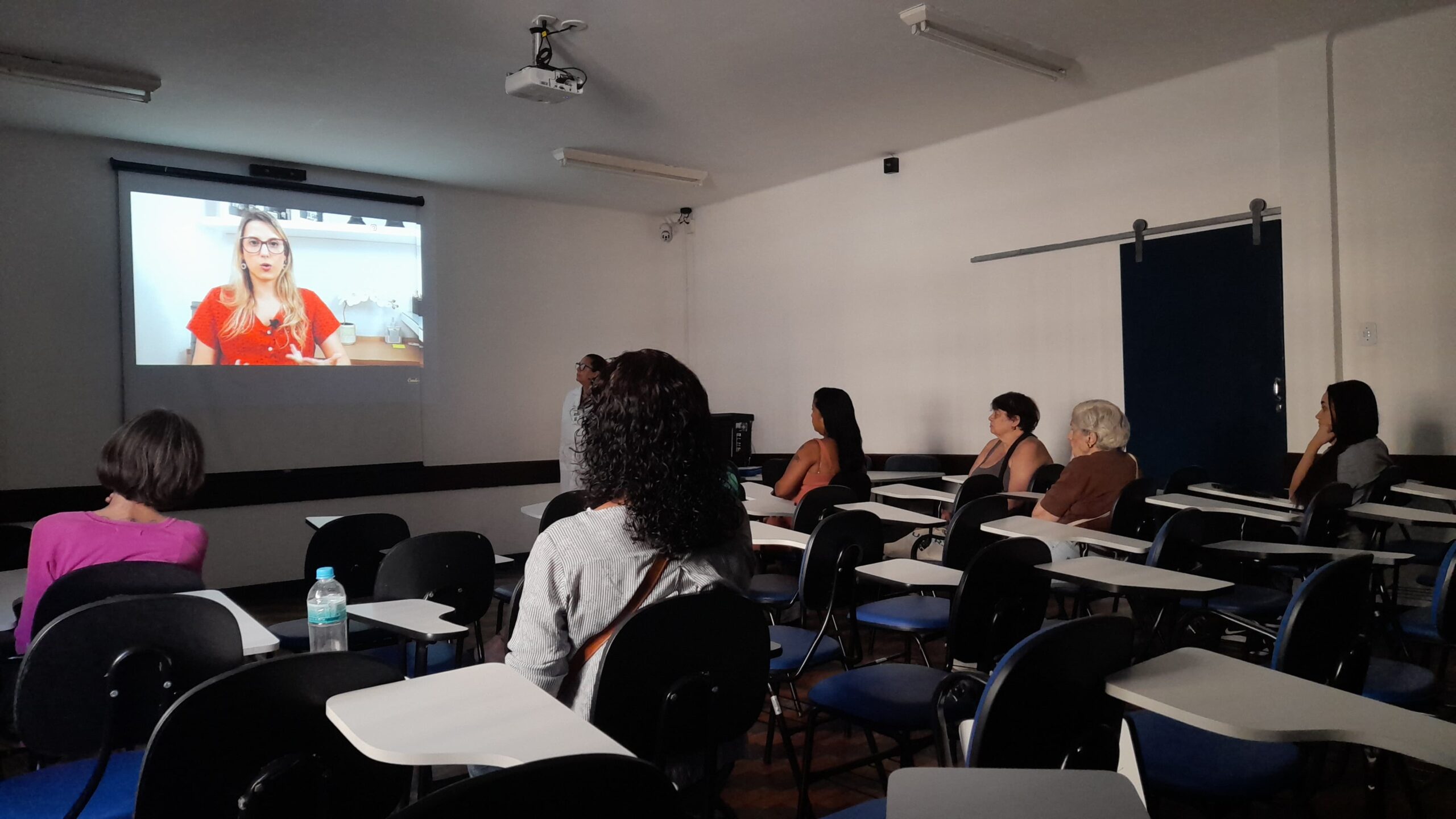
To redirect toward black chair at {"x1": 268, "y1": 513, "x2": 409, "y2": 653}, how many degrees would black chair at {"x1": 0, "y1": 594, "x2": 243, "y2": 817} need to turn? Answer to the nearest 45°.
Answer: approximately 90° to its right

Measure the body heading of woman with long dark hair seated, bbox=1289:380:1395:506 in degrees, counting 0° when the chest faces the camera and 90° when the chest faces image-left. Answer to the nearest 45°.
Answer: approximately 90°

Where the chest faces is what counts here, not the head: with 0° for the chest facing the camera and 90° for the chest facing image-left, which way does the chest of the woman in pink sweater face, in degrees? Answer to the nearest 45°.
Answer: approximately 180°

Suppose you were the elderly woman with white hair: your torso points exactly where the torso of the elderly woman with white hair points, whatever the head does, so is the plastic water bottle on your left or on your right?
on your left

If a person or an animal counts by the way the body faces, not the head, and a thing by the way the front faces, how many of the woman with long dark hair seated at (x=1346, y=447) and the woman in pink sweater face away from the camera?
1

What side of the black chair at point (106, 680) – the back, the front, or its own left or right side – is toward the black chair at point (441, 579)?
right

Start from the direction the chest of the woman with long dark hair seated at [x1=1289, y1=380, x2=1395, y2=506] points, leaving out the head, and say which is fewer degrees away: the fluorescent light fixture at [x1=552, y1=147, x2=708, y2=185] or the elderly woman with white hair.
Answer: the fluorescent light fixture

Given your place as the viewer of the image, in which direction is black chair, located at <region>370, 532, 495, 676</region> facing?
facing away from the viewer and to the left of the viewer

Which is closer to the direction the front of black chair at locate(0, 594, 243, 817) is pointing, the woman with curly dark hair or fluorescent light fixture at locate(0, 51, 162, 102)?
the fluorescent light fixture

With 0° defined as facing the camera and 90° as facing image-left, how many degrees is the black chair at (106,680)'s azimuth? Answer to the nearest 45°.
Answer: approximately 135°

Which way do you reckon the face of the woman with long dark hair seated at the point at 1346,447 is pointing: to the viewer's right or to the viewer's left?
to the viewer's left

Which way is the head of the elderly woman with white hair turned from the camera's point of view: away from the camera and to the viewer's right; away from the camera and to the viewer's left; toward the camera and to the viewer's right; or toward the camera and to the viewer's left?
away from the camera and to the viewer's left
